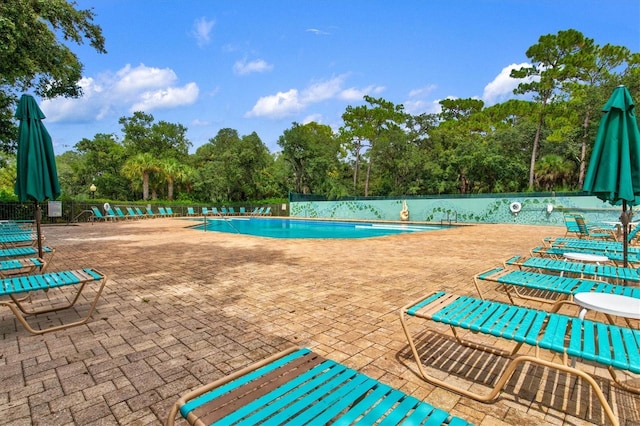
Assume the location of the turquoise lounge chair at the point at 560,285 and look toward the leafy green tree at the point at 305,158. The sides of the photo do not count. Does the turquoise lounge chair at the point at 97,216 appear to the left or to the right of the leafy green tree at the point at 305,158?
left

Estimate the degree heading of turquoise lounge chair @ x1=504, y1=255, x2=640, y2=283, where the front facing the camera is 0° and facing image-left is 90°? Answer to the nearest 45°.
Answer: approximately 90°

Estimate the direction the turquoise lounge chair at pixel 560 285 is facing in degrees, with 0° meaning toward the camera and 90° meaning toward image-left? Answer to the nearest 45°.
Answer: approximately 90°

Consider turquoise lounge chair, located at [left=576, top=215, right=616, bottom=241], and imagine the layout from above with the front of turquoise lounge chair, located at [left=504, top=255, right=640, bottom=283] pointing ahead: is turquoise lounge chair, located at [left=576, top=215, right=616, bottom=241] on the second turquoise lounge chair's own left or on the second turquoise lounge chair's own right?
on the second turquoise lounge chair's own right

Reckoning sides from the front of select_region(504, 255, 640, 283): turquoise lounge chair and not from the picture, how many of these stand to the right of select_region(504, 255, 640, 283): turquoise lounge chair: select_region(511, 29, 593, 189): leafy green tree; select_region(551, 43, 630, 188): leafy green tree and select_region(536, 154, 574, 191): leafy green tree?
3

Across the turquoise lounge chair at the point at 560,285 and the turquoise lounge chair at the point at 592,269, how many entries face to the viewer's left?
2

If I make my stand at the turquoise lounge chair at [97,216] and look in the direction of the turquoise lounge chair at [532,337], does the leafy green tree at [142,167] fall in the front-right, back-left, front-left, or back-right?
back-left

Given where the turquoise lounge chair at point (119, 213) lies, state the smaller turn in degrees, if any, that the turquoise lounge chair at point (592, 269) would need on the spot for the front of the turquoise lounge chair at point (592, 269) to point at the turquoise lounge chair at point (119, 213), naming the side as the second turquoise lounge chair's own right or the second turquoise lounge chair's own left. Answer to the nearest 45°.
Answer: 0° — it already faces it

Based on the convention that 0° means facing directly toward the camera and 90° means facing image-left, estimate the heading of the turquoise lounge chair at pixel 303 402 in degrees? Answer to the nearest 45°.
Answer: approximately 135°

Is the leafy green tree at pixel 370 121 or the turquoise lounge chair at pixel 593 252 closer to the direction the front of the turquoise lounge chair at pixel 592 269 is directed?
the leafy green tree
